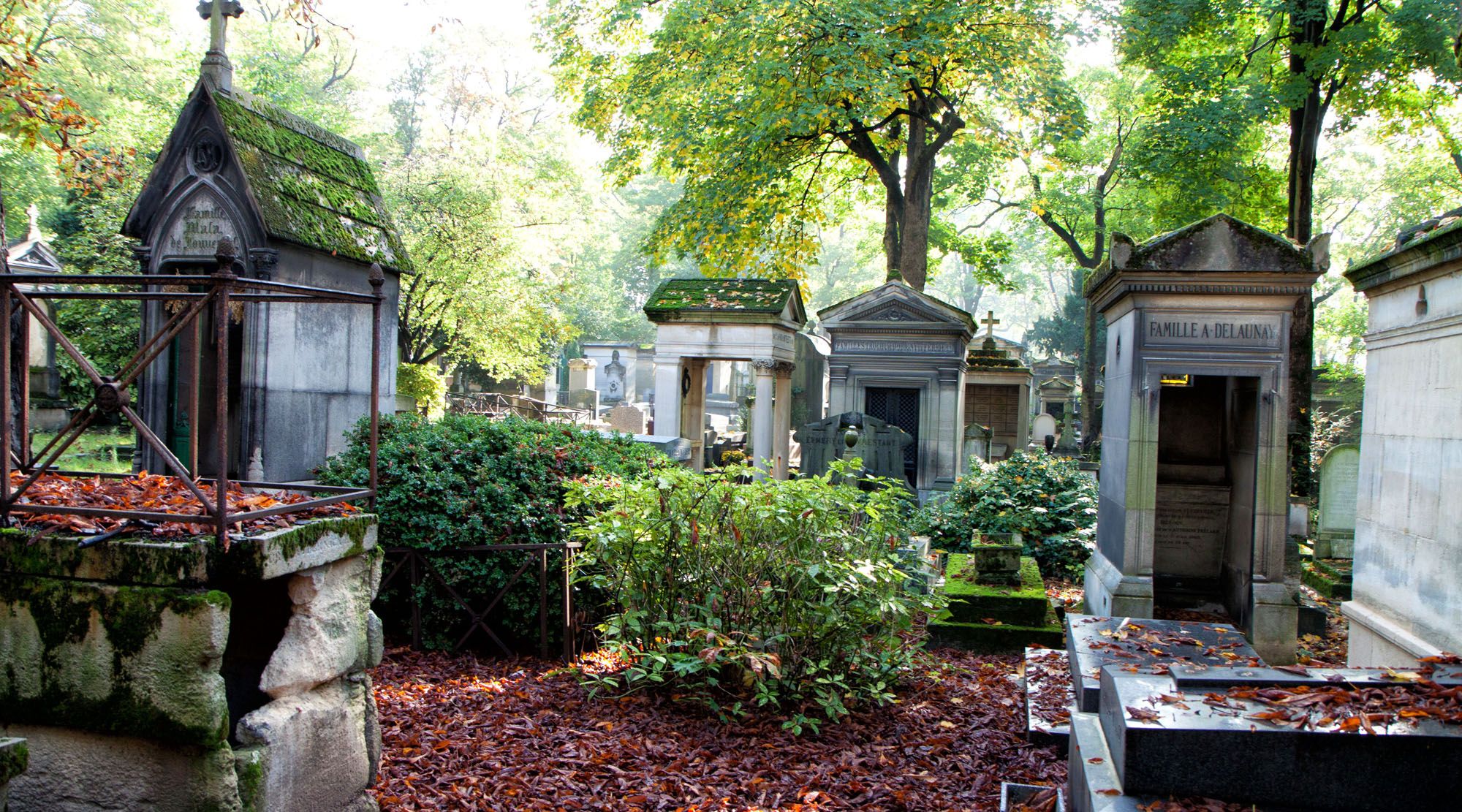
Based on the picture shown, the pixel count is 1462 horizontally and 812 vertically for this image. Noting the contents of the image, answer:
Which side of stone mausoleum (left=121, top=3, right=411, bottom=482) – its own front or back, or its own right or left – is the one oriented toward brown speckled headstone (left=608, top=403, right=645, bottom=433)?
back

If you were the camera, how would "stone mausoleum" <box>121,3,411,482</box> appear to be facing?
facing the viewer and to the left of the viewer

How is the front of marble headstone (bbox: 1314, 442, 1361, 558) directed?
toward the camera

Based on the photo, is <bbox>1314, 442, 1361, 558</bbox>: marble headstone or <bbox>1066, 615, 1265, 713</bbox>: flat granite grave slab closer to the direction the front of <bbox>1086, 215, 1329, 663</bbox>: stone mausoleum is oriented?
the flat granite grave slab

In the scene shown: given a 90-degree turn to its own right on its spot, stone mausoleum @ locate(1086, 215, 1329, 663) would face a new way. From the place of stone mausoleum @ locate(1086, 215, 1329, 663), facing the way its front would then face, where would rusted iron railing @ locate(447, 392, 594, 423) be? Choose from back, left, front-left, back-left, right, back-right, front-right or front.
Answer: front-right

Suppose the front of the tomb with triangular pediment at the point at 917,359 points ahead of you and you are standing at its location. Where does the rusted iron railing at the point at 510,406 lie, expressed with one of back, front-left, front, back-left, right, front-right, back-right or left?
back-right

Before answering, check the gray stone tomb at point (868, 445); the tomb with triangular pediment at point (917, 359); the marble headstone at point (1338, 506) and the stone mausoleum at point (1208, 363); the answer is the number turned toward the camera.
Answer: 4

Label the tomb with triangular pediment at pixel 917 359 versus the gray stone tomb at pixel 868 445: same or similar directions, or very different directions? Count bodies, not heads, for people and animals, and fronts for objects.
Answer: same or similar directions

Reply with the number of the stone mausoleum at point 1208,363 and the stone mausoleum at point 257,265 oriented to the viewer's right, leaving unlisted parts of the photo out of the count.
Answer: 0

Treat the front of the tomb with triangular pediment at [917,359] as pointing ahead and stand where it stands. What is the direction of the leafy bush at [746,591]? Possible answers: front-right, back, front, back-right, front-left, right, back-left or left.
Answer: front

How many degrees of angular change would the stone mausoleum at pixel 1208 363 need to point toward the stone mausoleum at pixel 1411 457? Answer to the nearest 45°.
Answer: approximately 45° to its left

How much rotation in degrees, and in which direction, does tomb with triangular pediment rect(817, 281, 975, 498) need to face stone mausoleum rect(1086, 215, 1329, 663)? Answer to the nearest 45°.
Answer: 0° — it already faces it

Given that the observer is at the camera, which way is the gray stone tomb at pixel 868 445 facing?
facing the viewer
